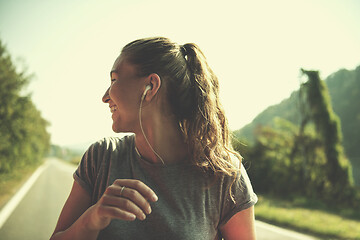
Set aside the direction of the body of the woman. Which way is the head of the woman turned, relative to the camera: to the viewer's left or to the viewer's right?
to the viewer's left

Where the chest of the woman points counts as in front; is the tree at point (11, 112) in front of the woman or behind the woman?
behind

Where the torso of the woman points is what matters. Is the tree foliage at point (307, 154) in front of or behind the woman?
behind

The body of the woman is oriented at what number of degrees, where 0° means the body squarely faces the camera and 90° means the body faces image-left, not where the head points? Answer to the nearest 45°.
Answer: approximately 0°
